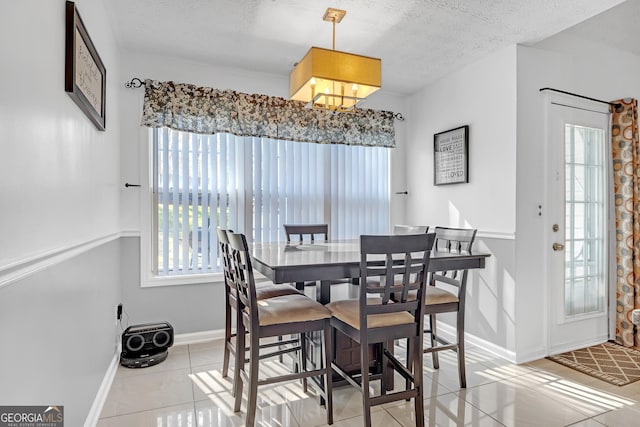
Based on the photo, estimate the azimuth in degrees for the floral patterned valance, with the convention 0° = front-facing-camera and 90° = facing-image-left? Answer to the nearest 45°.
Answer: approximately 0°

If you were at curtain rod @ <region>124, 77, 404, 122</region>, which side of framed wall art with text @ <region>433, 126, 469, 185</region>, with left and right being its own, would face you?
front

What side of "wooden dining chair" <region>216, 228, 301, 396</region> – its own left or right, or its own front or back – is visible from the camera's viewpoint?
right

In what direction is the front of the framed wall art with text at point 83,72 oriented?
to the viewer's right

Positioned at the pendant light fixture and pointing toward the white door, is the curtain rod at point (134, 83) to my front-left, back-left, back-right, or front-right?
back-left

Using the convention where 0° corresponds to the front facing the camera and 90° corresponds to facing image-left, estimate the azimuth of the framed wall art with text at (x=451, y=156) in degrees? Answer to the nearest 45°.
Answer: approximately 45°

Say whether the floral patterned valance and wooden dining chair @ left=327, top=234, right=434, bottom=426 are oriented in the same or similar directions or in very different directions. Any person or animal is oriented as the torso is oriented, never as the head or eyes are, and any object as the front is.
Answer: very different directions

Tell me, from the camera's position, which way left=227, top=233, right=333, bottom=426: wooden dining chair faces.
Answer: facing to the right of the viewer
